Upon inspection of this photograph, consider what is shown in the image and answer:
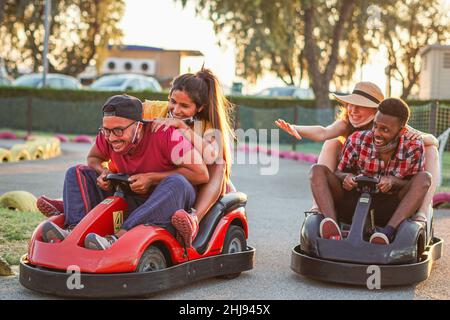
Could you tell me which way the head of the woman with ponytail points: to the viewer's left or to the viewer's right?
to the viewer's left

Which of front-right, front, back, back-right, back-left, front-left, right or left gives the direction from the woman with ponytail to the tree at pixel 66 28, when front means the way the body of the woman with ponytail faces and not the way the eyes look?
back-right

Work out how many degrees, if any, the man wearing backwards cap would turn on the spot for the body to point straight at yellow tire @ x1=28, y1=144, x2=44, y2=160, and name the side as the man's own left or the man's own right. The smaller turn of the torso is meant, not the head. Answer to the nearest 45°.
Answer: approximately 135° to the man's own right

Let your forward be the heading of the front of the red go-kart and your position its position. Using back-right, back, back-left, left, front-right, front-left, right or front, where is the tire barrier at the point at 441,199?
back

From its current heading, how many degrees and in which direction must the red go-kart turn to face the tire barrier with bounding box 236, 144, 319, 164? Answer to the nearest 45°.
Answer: approximately 135° to its right

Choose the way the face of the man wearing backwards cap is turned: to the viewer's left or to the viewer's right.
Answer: to the viewer's left

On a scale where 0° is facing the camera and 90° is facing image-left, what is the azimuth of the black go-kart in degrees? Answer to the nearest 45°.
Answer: approximately 0°
